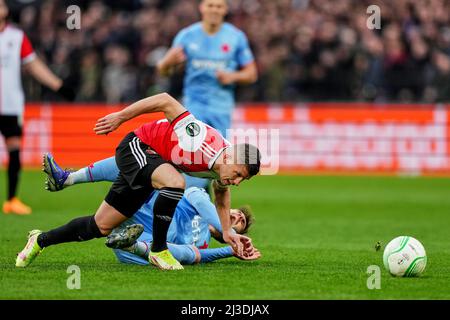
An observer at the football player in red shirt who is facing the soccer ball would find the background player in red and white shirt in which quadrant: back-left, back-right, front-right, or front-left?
back-left

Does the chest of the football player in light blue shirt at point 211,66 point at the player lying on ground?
yes

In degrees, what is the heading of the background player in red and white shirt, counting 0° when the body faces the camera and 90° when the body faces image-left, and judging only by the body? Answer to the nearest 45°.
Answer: approximately 0°

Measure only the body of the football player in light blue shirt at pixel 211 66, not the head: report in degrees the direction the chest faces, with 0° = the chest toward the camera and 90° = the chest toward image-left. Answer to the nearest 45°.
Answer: approximately 0°

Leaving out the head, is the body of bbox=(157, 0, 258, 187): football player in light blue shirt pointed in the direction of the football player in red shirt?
yes
